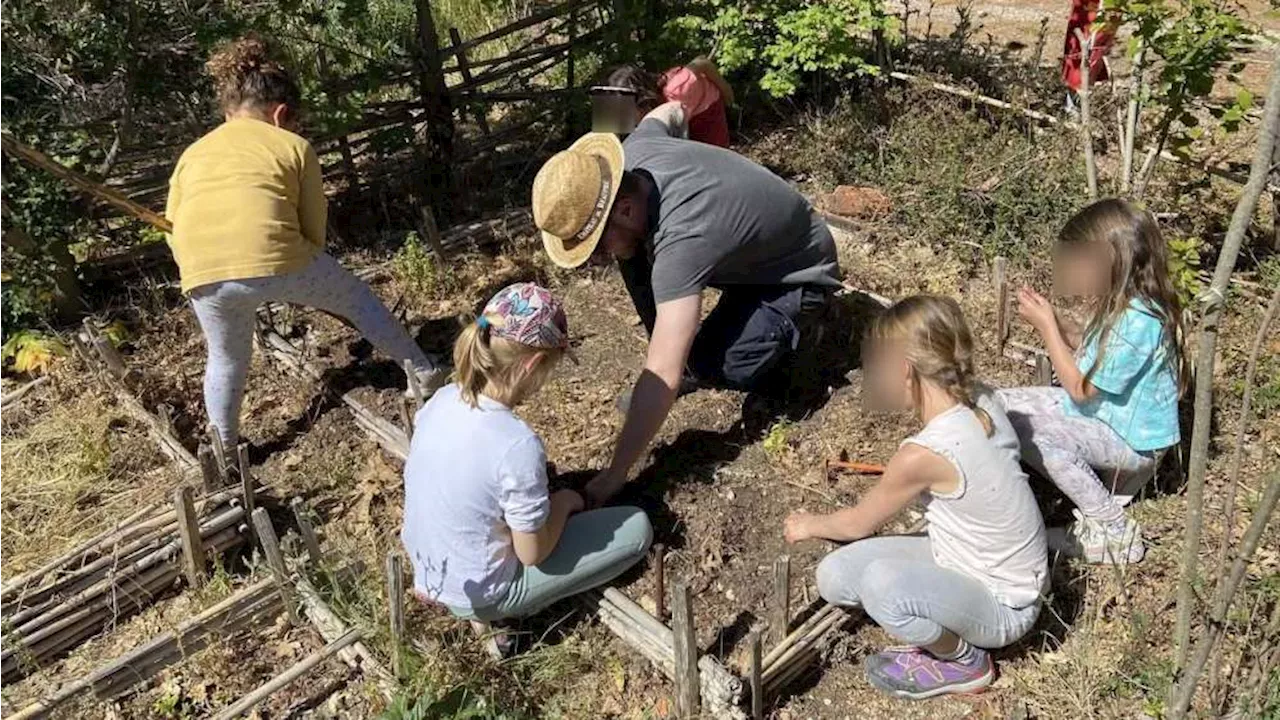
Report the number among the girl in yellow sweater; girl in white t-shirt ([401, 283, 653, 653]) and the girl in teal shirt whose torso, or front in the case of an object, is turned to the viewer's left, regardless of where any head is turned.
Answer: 1

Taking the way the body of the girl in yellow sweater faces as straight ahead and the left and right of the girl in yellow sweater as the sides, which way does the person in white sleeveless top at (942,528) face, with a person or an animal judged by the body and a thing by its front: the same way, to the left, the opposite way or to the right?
to the left

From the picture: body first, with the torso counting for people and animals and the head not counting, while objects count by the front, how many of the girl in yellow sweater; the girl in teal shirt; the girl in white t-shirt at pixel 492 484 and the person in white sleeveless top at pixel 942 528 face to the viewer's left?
2

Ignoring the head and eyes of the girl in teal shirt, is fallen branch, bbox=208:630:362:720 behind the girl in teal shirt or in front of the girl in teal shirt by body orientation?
in front

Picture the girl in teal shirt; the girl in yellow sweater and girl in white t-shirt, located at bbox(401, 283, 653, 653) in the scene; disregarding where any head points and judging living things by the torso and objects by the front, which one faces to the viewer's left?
the girl in teal shirt

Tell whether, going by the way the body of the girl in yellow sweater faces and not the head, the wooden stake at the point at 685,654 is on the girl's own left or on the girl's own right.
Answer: on the girl's own right

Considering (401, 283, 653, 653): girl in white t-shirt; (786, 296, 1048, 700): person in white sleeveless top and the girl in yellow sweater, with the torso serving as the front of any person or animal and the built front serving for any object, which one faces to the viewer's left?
(786, 296, 1048, 700): person in white sleeveless top

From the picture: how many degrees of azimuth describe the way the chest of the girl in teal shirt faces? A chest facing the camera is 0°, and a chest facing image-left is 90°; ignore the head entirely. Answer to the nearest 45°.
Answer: approximately 90°

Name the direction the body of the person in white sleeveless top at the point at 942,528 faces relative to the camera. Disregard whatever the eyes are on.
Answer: to the viewer's left

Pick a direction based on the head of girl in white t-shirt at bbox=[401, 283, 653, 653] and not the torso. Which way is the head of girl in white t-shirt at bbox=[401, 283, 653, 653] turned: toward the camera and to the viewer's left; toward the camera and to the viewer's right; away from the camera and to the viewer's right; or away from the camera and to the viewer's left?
away from the camera and to the viewer's right

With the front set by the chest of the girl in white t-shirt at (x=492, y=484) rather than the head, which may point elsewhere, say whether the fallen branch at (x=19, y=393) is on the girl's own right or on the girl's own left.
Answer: on the girl's own left

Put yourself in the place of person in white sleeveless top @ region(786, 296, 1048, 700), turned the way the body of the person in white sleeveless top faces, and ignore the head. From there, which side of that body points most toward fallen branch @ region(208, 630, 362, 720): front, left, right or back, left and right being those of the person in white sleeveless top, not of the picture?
front

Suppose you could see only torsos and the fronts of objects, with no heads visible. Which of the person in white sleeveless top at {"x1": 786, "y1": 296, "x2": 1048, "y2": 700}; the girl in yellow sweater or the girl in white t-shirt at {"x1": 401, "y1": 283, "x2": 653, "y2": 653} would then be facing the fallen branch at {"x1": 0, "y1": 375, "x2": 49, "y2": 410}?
the person in white sleeveless top at {"x1": 786, "y1": 296, "x2": 1048, "y2": 700}
